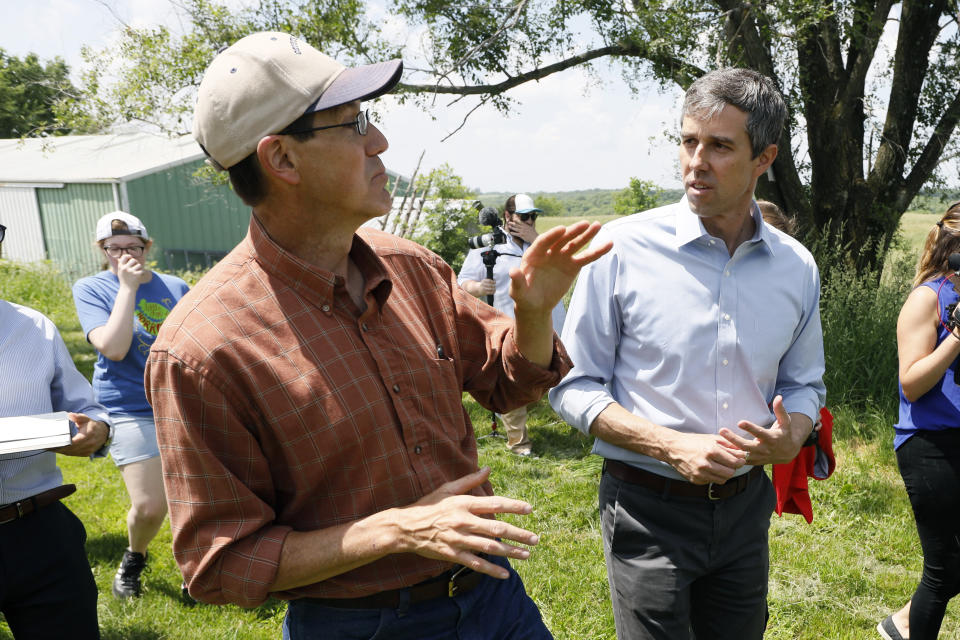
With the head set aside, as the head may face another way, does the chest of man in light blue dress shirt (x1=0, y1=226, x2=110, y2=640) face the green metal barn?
no

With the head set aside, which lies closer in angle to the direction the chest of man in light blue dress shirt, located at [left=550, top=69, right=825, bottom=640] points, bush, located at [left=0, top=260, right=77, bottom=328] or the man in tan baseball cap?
the man in tan baseball cap

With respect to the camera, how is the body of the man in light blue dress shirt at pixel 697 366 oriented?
toward the camera

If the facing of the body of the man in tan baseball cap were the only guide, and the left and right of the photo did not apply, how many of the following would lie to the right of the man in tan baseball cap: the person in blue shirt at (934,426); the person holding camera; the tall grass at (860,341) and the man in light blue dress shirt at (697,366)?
0

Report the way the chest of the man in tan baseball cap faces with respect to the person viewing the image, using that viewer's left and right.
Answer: facing the viewer and to the right of the viewer

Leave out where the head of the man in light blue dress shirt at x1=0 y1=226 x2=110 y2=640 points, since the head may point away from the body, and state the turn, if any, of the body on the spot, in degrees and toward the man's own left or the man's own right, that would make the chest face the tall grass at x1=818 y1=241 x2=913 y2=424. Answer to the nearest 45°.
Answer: approximately 90° to the man's own left

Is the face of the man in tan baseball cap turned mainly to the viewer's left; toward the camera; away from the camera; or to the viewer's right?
to the viewer's right

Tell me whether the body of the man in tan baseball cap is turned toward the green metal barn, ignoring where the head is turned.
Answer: no

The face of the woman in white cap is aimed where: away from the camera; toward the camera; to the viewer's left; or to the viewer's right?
toward the camera

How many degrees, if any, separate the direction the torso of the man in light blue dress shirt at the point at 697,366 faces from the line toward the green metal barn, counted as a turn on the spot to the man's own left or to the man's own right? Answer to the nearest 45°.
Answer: approximately 135° to the man's own right

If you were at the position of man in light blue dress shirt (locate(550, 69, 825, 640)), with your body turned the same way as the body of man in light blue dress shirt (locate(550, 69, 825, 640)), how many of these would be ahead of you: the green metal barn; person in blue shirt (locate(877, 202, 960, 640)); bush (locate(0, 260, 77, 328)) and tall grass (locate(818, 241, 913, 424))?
0

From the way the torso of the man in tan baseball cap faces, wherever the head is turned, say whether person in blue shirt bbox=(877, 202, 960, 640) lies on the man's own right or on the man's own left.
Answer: on the man's own left

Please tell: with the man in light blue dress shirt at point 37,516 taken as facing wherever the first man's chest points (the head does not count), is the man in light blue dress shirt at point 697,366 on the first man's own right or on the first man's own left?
on the first man's own left
